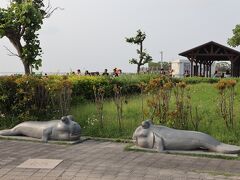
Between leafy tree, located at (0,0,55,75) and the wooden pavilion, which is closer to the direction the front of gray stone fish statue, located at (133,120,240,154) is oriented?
the leafy tree

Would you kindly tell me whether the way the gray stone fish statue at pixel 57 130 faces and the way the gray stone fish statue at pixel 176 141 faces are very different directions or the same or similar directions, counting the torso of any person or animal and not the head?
very different directions

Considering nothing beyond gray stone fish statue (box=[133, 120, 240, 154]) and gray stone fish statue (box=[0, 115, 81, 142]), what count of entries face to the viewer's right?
1

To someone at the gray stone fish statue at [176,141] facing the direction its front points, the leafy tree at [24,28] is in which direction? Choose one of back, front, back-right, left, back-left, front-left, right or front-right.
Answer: front-right

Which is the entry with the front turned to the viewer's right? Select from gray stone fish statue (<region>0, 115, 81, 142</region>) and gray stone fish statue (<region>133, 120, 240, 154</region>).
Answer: gray stone fish statue (<region>0, 115, 81, 142</region>)

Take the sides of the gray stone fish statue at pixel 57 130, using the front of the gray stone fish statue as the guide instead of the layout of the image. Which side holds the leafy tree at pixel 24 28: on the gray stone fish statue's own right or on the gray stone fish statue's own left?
on the gray stone fish statue's own left

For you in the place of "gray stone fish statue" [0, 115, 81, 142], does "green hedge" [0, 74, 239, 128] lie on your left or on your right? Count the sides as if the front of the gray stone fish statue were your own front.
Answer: on your left

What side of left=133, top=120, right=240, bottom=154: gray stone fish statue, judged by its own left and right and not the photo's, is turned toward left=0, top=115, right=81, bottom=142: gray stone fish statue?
front

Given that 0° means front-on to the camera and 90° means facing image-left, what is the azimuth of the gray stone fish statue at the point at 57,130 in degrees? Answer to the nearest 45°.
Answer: approximately 270°

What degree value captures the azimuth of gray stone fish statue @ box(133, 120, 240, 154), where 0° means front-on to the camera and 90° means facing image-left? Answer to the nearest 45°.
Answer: approximately 90°

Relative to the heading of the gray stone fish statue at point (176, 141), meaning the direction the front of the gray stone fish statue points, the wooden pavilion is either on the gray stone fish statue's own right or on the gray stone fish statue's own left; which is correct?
on the gray stone fish statue's own right

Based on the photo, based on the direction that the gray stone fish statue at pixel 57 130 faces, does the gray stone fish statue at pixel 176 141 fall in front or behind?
in front
